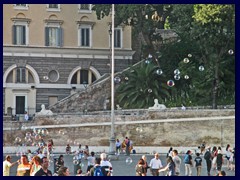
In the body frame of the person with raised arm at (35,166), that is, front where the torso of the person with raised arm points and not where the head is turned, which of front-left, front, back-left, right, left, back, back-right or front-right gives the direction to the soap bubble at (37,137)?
back-right

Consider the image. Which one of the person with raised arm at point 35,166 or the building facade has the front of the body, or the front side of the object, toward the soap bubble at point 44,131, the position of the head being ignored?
the building facade

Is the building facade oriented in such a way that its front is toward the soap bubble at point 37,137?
yes

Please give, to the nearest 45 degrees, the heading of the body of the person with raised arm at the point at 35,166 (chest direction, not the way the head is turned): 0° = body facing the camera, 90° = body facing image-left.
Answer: approximately 45°

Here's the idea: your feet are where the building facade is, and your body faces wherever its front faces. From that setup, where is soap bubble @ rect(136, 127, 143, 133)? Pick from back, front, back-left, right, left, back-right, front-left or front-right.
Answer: front-left

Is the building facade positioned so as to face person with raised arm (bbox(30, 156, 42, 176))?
yes

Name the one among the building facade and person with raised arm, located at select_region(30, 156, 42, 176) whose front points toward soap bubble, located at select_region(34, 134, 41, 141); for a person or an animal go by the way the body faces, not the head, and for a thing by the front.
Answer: the building facade

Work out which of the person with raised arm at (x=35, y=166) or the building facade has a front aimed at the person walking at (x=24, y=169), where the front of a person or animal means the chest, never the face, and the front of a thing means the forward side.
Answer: the building facade

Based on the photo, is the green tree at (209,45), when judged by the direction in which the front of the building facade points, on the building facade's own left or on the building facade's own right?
on the building facade's own left

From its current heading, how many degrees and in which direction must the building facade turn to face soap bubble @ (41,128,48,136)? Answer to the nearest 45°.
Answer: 0° — it already faces it

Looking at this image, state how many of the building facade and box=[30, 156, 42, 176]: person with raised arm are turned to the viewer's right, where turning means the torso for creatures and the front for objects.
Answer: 0

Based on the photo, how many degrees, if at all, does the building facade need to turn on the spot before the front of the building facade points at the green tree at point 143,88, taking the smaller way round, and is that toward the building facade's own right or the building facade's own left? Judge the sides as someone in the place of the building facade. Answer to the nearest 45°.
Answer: approximately 45° to the building facade's own left
